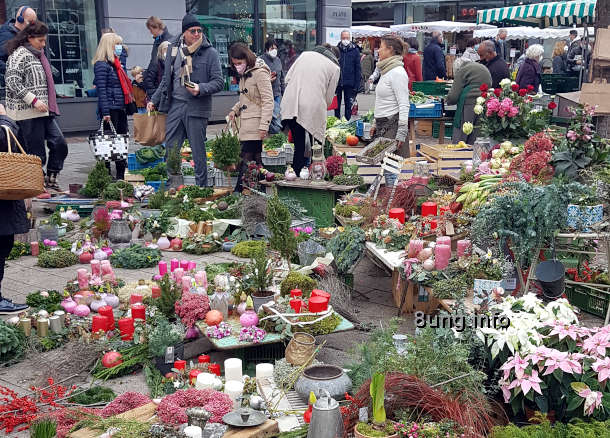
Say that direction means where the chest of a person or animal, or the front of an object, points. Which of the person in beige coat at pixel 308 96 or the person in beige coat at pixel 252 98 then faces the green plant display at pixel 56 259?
the person in beige coat at pixel 252 98

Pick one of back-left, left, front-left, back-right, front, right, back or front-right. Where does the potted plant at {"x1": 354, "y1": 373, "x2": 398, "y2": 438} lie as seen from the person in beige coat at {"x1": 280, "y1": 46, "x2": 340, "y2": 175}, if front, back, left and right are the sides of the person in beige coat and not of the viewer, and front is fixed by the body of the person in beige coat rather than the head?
back-right

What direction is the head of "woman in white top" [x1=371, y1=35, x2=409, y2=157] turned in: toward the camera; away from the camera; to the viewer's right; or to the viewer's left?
to the viewer's left

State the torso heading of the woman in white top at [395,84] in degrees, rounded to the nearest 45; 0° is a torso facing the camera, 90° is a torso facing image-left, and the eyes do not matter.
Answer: approximately 90°

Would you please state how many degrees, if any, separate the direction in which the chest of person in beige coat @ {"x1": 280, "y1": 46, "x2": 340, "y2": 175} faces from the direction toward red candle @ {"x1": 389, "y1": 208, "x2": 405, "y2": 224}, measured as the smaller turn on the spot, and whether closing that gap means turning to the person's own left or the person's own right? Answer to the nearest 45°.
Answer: approximately 135° to the person's own right

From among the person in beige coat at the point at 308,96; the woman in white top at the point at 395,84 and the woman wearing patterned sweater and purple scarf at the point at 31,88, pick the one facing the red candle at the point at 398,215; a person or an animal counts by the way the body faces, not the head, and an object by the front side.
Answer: the woman wearing patterned sweater and purple scarf

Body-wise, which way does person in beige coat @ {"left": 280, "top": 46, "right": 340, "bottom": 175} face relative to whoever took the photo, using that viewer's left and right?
facing away from the viewer and to the right of the viewer

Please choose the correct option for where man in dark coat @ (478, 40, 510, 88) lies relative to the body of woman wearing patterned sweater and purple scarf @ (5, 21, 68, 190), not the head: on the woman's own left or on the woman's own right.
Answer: on the woman's own left

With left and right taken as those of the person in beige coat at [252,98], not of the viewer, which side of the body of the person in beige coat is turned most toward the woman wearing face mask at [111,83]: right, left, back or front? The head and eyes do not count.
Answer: right

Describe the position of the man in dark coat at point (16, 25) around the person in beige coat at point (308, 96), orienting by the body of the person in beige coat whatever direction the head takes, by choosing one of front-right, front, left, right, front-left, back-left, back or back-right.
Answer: back-left
